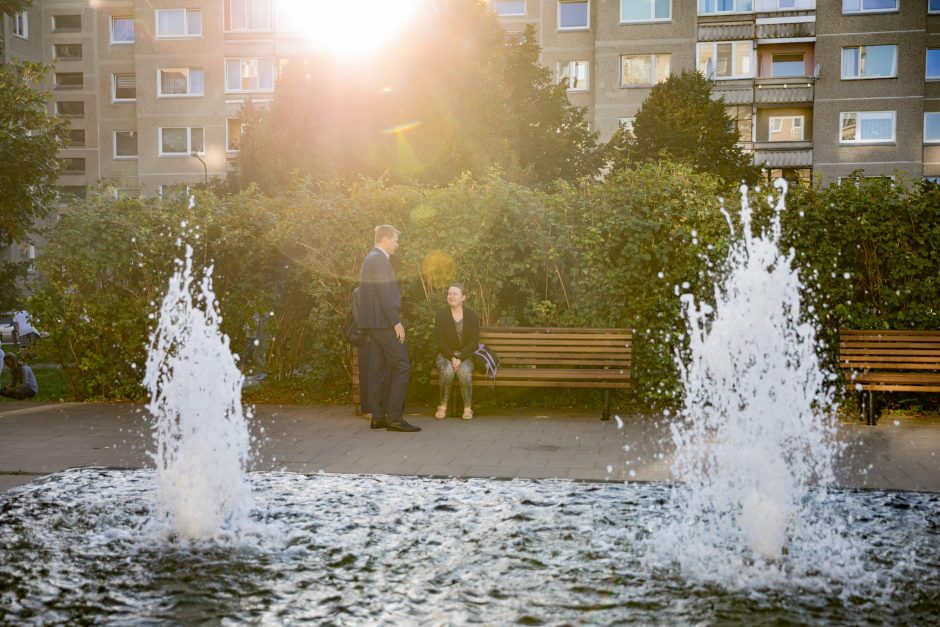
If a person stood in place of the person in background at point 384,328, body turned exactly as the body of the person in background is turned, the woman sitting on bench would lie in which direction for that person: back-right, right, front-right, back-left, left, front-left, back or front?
front-left

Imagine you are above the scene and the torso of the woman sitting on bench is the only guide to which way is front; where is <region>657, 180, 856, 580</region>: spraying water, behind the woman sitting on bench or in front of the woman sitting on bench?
in front

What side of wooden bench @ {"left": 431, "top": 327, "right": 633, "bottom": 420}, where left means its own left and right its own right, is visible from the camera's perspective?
front

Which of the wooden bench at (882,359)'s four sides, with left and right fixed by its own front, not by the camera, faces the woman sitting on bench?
right

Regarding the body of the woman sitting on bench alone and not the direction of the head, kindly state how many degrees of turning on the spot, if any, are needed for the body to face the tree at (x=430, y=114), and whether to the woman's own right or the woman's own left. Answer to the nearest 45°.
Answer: approximately 180°

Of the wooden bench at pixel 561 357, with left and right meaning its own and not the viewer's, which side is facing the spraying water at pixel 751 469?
front

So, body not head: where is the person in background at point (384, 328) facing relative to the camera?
to the viewer's right

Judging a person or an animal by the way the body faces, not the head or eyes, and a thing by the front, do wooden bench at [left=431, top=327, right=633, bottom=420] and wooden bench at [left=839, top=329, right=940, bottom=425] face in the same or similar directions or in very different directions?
same or similar directions

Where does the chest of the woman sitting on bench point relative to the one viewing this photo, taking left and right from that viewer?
facing the viewer

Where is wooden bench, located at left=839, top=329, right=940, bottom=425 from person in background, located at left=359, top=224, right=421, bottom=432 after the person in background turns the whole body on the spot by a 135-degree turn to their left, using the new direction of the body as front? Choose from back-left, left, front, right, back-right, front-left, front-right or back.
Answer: back-right

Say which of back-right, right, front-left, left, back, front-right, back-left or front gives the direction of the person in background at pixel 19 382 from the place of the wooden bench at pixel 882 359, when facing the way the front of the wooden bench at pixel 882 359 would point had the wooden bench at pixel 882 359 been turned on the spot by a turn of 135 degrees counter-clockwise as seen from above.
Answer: back-left

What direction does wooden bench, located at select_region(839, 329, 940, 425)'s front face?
toward the camera

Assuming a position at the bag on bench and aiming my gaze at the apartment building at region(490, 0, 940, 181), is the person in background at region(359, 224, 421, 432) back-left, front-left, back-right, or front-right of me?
back-left
